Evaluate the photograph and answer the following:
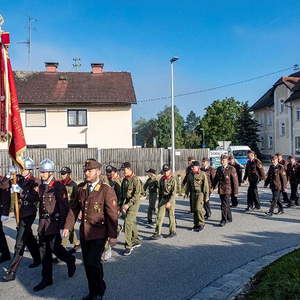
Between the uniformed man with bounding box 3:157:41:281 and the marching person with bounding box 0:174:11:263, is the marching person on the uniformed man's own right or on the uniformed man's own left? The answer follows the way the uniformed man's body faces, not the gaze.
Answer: on the uniformed man's own right

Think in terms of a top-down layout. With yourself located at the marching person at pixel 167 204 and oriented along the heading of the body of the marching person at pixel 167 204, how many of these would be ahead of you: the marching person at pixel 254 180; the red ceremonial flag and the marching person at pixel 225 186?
1

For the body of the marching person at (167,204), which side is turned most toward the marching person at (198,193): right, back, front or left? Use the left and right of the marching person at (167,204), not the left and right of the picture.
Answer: back

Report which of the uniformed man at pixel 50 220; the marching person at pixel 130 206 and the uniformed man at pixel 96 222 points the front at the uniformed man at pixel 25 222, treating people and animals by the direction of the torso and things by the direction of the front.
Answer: the marching person

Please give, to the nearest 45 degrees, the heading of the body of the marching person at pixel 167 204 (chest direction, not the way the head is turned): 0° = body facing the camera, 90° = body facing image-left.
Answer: approximately 45°

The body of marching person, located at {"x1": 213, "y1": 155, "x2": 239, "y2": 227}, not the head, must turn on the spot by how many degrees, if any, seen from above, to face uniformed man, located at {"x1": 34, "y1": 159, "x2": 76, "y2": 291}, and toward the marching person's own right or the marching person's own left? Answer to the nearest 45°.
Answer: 0° — they already face them

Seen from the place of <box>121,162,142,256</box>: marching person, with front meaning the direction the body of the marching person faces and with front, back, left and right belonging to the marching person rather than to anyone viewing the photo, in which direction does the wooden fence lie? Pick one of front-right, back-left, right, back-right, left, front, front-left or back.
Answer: back-right

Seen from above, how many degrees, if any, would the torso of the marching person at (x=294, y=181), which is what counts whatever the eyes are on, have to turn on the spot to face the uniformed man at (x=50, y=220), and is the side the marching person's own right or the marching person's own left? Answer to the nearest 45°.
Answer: approximately 45° to the marching person's own left

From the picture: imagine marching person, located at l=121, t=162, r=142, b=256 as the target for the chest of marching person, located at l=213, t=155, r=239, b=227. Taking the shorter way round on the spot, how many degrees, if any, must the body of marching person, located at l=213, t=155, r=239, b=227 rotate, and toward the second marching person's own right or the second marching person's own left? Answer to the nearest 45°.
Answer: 0° — they already face them
